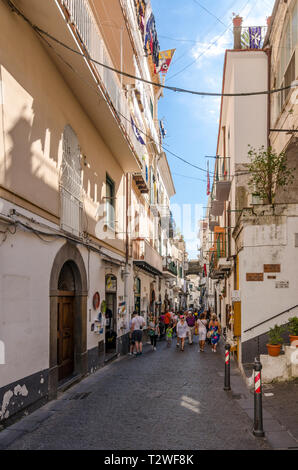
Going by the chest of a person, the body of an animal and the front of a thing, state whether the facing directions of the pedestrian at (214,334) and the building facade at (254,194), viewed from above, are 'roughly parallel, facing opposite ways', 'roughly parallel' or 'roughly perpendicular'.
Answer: roughly perpendicular

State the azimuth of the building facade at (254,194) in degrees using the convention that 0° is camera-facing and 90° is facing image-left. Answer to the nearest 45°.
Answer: approximately 90°

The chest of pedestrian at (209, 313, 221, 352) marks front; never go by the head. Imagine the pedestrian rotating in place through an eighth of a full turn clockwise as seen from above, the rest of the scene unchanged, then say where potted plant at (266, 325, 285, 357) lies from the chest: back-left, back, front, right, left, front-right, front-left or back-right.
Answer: back-right

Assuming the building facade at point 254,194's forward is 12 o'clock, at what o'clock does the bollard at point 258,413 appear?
The bollard is roughly at 9 o'clock from the building facade.

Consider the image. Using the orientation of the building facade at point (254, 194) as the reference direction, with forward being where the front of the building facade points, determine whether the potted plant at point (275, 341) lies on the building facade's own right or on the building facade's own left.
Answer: on the building facade's own left
